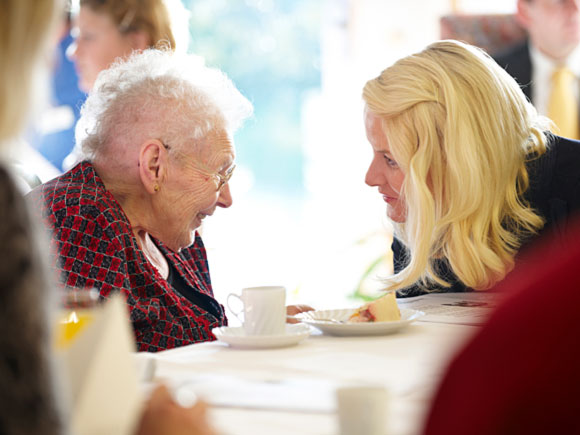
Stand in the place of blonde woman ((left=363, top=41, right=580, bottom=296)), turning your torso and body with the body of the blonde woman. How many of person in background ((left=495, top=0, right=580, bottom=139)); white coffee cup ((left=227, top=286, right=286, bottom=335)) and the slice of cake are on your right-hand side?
1

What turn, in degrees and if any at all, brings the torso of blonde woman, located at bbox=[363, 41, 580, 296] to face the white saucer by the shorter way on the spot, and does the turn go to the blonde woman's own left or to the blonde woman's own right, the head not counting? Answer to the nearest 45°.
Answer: approximately 45° to the blonde woman's own left

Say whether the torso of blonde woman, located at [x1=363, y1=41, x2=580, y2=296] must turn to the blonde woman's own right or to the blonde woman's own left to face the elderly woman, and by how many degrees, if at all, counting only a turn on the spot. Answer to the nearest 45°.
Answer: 0° — they already face them

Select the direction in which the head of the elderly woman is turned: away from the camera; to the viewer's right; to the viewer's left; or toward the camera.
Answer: to the viewer's right

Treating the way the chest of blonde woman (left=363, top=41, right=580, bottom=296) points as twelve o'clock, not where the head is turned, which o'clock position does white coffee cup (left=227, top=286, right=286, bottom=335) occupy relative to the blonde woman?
The white coffee cup is roughly at 10 o'clock from the blonde woman.

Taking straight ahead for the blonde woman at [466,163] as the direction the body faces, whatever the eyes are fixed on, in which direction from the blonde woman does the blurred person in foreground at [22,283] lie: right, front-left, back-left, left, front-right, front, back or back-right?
left

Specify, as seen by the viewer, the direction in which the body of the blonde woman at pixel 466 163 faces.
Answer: to the viewer's left

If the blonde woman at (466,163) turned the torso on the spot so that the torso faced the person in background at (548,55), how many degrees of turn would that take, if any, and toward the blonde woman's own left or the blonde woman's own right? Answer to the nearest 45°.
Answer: approximately 90° to the blonde woman's own right
